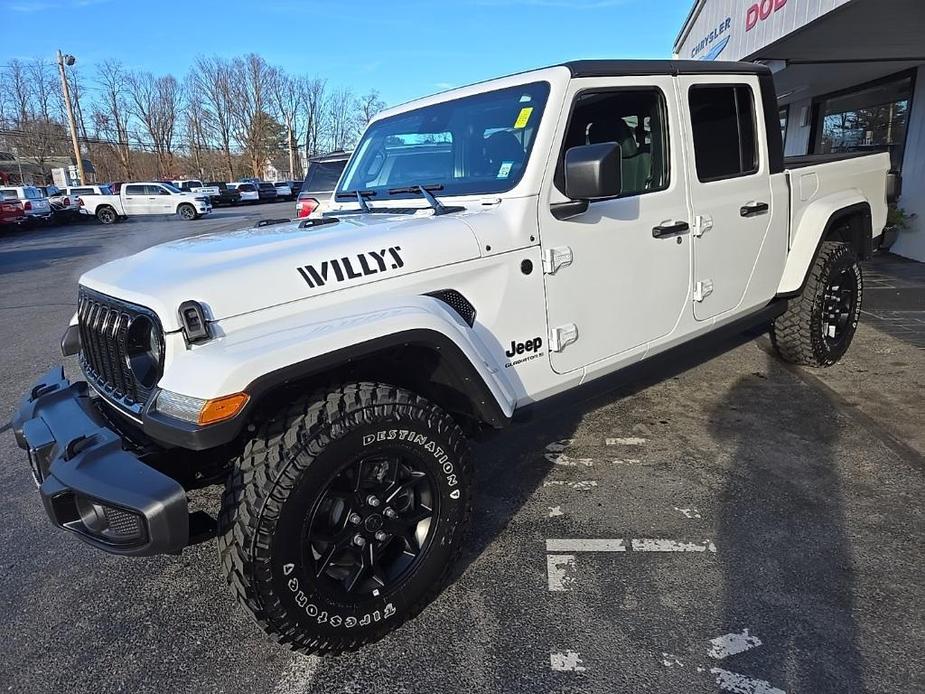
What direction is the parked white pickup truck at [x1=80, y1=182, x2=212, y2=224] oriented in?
to the viewer's right

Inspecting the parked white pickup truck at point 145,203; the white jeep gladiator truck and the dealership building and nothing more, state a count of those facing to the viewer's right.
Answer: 1

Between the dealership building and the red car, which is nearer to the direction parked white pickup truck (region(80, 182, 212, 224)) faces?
the dealership building

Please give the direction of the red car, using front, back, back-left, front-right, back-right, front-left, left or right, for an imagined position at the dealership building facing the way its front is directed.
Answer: front-right

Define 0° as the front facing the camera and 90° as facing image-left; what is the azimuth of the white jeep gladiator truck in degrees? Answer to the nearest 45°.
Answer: approximately 45°

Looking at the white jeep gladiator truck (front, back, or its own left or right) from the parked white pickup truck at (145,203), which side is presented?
right

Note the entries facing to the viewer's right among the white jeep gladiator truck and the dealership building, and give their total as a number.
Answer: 0

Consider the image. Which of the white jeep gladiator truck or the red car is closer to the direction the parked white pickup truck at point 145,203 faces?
the white jeep gladiator truck

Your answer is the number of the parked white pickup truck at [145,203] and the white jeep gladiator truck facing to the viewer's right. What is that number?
1

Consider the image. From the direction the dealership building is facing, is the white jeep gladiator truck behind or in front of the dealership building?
in front

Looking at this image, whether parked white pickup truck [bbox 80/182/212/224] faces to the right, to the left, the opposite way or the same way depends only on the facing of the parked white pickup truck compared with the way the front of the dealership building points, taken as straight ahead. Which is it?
the opposite way

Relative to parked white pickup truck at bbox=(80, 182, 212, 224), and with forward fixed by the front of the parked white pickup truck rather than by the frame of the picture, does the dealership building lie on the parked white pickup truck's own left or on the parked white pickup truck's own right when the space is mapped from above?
on the parked white pickup truck's own right
